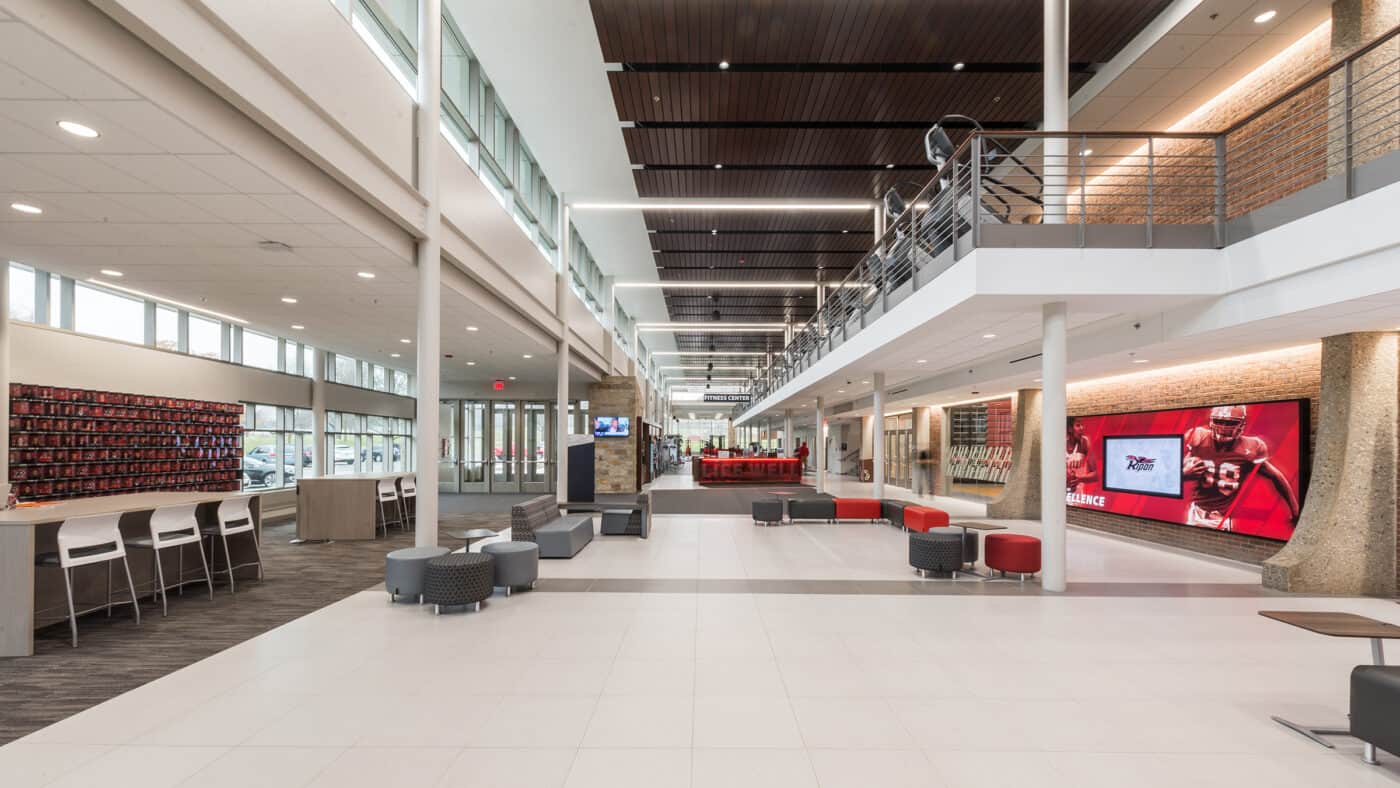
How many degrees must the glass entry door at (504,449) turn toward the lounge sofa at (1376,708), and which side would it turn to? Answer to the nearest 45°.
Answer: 0° — it already faces it

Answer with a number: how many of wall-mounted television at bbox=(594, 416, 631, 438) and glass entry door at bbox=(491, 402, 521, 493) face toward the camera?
2
